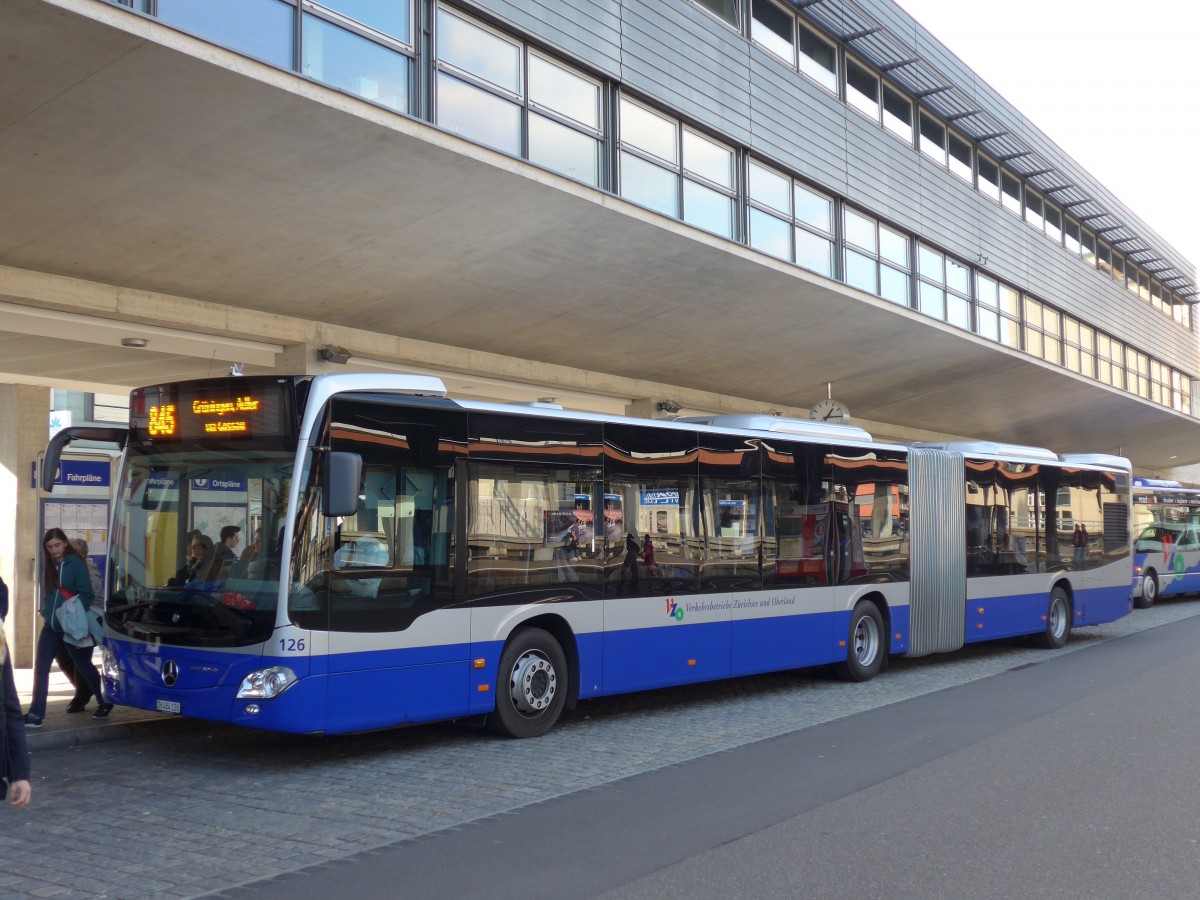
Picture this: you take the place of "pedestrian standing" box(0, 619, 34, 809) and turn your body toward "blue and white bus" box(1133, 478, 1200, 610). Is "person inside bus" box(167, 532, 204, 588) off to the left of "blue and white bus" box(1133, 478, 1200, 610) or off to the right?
left

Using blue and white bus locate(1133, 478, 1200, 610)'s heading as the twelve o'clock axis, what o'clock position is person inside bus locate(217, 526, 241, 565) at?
The person inside bus is roughly at 11 o'clock from the blue and white bus.

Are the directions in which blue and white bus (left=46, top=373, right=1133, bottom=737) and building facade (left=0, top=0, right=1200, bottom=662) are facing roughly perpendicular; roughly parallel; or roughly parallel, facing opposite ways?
roughly perpendicular

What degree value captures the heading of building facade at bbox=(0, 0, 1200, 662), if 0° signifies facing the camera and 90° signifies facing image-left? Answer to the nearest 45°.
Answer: approximately 315°

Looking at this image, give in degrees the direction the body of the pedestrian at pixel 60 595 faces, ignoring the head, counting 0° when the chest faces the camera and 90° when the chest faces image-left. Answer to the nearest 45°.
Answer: approximately 45°

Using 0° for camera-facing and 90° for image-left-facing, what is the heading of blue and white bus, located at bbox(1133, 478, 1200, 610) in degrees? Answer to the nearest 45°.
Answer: approximately 45°

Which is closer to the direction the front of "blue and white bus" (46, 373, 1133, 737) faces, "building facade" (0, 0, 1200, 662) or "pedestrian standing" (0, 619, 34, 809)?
the pedestrian standing

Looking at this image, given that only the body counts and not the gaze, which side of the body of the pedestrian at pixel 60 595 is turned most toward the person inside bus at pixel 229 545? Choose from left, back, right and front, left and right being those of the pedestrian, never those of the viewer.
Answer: left
